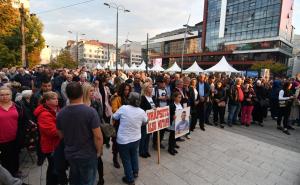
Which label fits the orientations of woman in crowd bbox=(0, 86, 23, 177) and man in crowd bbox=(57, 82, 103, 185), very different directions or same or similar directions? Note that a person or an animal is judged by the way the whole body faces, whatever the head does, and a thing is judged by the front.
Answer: very different directions

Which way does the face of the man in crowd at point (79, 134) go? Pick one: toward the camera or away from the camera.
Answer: away from the camera

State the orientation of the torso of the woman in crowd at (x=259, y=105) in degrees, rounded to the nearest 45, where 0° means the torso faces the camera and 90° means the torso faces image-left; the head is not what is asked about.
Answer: approximately 45°

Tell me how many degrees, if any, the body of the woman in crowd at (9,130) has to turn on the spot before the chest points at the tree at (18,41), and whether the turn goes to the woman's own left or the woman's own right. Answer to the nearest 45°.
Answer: approximately 180°

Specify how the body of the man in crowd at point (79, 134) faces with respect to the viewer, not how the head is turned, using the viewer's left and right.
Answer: facing away from the viewer

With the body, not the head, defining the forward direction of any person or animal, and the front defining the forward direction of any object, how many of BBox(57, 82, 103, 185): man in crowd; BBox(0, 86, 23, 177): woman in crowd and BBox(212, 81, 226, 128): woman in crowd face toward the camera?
2

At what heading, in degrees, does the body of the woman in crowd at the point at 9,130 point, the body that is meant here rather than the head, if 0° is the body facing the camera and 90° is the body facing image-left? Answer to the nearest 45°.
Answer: approximately 0°

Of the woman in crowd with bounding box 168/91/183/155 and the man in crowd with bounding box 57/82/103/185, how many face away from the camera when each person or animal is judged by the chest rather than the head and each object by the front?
1
